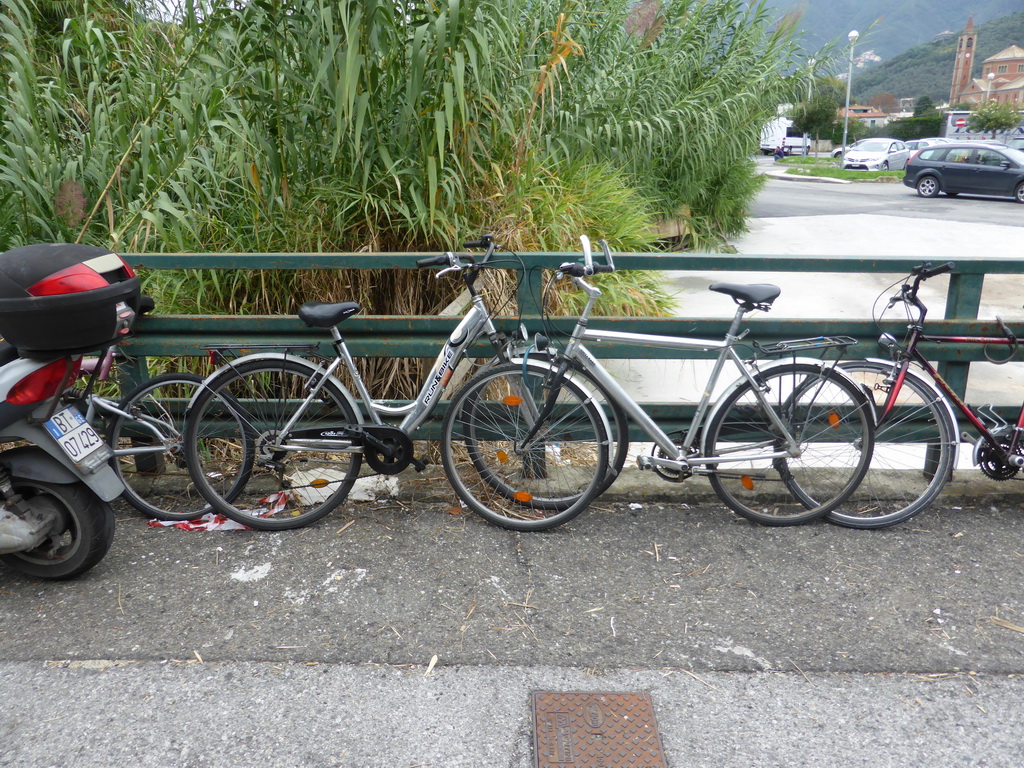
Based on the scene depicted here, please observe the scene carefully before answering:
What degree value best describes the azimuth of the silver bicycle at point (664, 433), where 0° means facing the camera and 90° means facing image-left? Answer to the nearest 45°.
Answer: approximately 90°

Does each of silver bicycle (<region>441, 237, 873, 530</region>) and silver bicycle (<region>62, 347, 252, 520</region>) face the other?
no

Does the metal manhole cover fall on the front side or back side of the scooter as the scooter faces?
on the back side

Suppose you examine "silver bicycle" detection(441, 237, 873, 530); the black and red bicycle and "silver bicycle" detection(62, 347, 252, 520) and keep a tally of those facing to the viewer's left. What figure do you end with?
3

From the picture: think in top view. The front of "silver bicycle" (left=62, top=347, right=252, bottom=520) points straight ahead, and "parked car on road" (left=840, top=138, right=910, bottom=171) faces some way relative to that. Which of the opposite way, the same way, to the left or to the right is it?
the same way

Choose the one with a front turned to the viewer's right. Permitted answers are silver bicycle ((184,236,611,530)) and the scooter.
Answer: the silver bicycle

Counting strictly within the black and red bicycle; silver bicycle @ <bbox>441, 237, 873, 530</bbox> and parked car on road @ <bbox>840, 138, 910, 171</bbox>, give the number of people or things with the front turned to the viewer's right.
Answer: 0

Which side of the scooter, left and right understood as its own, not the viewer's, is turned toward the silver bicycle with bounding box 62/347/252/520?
right

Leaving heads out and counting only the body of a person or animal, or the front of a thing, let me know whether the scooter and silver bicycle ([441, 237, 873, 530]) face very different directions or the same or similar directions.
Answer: same or similar directions

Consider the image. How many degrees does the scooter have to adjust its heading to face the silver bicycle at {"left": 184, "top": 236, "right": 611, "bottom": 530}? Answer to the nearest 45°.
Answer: approximately 135° to its right

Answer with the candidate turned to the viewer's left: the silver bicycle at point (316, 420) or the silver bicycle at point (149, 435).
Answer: the silver bicycle at point (149, 435)

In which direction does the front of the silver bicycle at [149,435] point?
to the viewer's left

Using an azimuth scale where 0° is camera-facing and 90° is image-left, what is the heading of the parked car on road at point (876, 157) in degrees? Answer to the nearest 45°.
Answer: approximately 45°

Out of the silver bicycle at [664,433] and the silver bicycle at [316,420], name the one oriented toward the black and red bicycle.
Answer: the silver bicycle at [316,420]

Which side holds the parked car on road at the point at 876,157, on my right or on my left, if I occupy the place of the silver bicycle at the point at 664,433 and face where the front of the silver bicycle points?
on my right

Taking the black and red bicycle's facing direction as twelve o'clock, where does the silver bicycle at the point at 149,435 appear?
The silver bicycle is roughly at 11 o'clock from the black and red bicycle.

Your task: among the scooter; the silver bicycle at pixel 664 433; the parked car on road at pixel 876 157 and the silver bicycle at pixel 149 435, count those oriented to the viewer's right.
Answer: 0

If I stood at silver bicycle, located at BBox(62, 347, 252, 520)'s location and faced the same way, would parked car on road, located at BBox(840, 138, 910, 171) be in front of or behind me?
behind

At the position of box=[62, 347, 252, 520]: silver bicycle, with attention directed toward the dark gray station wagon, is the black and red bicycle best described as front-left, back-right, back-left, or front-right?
front-right

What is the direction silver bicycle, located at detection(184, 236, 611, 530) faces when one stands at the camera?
facing to the right of the viewer

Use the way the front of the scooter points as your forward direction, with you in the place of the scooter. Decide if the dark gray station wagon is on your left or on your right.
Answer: on your right

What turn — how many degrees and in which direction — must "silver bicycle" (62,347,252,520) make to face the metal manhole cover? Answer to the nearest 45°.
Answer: approximately 135° to its left

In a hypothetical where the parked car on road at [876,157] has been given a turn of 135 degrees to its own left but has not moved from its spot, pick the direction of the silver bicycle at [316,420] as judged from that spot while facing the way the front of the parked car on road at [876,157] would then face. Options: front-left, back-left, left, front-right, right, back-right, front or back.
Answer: right

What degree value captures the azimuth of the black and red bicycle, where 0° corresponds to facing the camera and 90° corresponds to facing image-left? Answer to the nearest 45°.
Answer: approximately 90°
